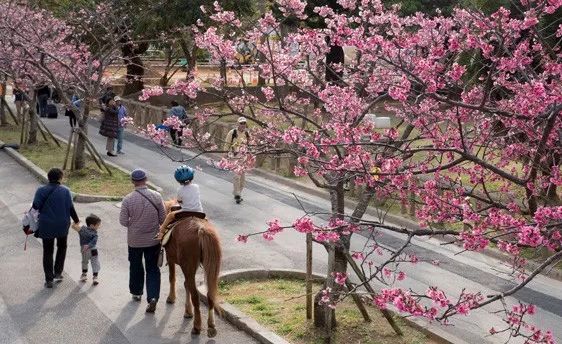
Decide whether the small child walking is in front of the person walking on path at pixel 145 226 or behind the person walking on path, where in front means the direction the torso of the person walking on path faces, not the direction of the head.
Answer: in front

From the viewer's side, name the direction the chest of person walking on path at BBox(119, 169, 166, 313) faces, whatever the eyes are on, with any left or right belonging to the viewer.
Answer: facing away from the viewer

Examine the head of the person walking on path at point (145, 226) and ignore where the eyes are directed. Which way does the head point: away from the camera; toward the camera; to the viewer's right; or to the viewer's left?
away from the camera

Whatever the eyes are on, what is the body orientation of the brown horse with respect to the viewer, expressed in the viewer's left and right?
facing away from the viewer and to the left of the viewer

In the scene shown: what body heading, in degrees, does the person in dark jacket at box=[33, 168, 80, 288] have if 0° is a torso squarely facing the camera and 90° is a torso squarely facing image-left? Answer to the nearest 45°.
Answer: approximately 180°

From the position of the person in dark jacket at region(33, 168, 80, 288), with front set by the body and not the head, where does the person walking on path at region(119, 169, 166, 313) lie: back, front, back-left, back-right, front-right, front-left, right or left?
back-right

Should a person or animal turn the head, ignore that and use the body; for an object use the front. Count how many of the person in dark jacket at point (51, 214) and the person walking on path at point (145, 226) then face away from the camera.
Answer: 2

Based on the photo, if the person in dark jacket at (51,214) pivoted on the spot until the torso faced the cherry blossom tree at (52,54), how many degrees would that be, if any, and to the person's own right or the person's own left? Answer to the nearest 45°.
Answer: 0° — they already face it

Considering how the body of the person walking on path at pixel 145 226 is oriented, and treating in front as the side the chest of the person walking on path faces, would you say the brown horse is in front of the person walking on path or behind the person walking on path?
behind

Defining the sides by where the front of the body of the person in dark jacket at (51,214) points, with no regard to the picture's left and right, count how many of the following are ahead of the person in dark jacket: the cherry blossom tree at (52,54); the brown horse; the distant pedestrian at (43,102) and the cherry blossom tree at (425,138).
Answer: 2

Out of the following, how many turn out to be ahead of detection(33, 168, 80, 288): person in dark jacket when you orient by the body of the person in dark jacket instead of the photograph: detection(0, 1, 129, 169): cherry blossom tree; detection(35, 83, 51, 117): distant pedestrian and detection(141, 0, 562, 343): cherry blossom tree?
2

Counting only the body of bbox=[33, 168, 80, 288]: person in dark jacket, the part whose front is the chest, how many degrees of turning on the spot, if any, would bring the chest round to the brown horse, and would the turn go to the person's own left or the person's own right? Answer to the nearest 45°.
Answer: approximately 135° to the person's own right

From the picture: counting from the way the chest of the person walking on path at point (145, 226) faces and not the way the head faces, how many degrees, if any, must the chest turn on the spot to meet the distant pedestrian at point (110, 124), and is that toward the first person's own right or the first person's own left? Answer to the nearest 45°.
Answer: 0° — they already face them

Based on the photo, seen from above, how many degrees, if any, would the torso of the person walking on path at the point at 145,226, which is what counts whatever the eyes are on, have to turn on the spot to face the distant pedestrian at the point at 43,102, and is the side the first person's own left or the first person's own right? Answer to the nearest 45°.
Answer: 0° — they already face them
